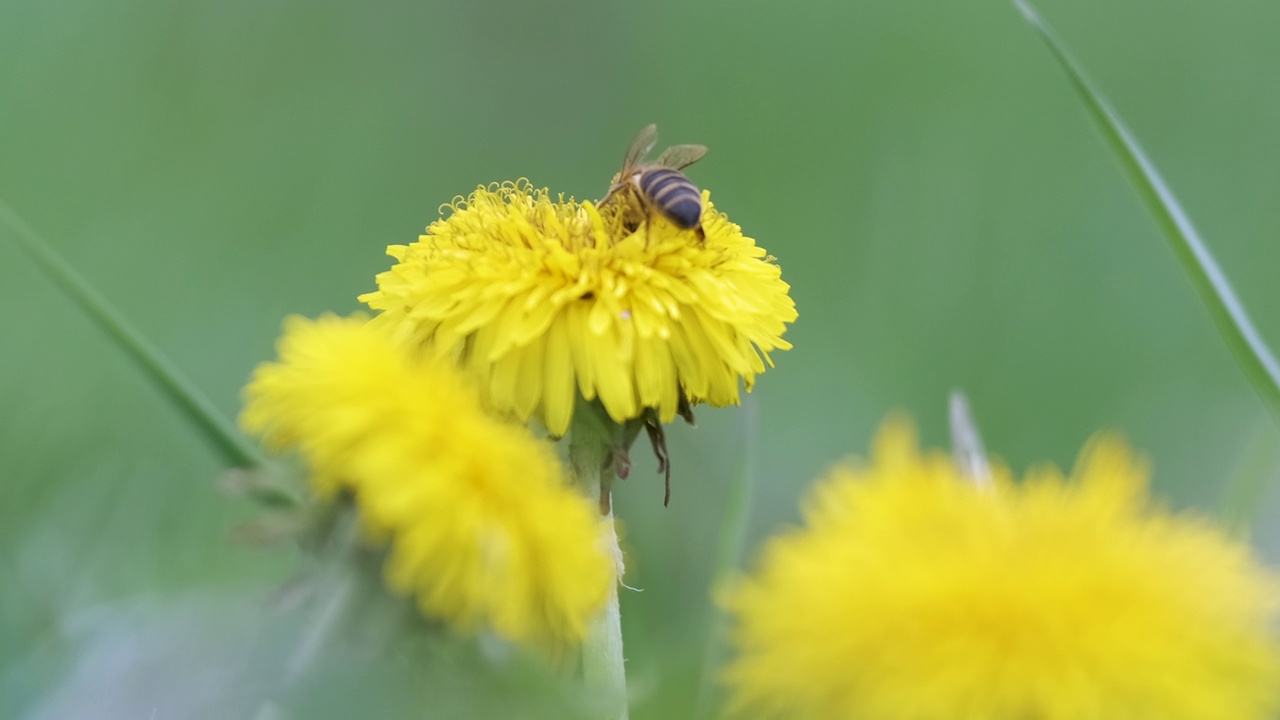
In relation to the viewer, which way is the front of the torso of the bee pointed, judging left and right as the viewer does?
facing away from the viewer and to the left of the viewer
